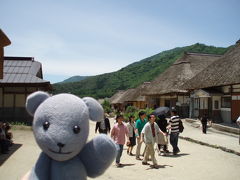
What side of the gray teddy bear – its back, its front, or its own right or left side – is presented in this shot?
front

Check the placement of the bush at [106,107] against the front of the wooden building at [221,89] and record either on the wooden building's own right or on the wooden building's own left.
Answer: on the wooden building's own right

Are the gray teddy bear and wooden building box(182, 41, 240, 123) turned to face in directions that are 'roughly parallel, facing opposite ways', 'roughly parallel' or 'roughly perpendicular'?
roughly perpendicular

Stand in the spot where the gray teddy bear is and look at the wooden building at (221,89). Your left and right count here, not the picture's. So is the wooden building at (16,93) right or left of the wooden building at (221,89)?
left

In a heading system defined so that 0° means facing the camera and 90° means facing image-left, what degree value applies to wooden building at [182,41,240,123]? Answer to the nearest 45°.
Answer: approximately 45°

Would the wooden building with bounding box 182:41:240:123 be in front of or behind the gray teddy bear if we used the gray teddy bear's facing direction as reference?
behind

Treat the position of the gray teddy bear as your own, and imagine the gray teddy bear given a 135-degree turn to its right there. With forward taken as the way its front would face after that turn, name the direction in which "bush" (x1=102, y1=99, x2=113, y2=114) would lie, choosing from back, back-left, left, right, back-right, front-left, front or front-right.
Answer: front-right

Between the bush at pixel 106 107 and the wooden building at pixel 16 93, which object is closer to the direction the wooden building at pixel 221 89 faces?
the wooden building

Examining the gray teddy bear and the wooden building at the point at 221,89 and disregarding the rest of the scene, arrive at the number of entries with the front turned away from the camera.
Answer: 0

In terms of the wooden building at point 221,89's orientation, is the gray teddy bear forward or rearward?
forward

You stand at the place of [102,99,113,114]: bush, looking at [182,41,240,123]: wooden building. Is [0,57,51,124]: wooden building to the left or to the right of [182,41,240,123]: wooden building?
right
